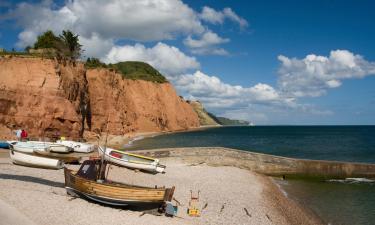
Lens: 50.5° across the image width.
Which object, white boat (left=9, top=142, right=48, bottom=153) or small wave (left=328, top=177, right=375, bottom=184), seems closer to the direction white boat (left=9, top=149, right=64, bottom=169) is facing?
the white boat

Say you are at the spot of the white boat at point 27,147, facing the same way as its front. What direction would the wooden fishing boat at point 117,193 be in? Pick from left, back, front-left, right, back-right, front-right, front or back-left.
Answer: left

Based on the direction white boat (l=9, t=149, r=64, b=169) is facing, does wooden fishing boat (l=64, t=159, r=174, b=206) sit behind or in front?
behind

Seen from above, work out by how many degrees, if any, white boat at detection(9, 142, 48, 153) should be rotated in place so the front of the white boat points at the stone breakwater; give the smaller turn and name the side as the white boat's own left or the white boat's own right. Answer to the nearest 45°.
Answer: approximately 180°

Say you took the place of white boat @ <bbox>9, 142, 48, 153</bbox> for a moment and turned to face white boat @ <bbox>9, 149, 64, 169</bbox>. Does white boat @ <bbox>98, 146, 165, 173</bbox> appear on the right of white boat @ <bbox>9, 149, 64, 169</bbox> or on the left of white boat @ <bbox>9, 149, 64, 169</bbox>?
left

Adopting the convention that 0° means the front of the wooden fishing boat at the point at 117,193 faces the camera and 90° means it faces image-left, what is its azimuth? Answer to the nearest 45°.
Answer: approximately 135°

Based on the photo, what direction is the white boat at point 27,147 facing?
to the viewer's left

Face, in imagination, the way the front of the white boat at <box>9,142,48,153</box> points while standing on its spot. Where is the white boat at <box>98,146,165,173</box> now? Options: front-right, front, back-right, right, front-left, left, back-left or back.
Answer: back-left

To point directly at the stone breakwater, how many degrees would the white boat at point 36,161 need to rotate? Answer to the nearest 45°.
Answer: approximately 135° to its right

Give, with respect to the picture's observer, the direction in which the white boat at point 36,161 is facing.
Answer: facing away from the viewer and to the left of the viewer

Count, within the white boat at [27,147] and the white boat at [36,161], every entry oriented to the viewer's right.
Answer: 0

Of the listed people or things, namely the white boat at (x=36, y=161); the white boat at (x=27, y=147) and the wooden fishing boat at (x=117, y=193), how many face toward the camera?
0

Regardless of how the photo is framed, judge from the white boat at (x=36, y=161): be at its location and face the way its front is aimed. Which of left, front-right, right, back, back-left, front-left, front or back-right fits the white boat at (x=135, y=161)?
back-right

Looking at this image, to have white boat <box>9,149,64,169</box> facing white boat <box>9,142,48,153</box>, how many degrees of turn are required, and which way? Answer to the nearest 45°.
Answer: approximately 45° to its right

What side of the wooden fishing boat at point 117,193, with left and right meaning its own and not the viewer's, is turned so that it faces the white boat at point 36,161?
front
